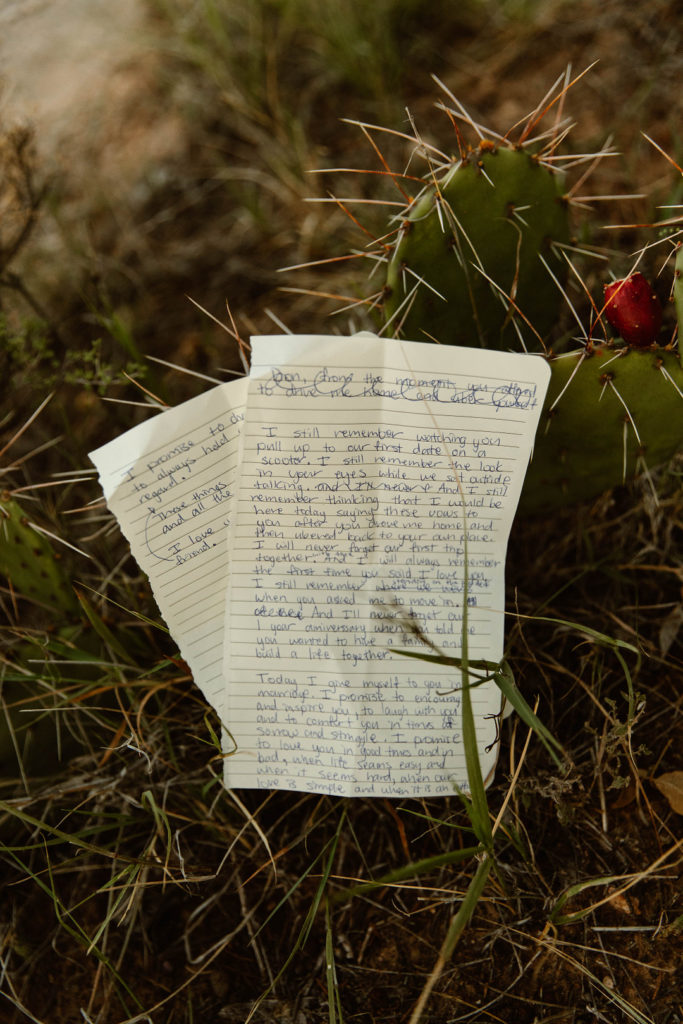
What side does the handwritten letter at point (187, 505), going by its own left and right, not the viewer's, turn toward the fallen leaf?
left

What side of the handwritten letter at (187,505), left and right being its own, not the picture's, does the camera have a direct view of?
front

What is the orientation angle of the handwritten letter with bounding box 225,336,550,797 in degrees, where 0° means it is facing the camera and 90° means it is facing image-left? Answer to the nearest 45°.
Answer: approximately 0°
